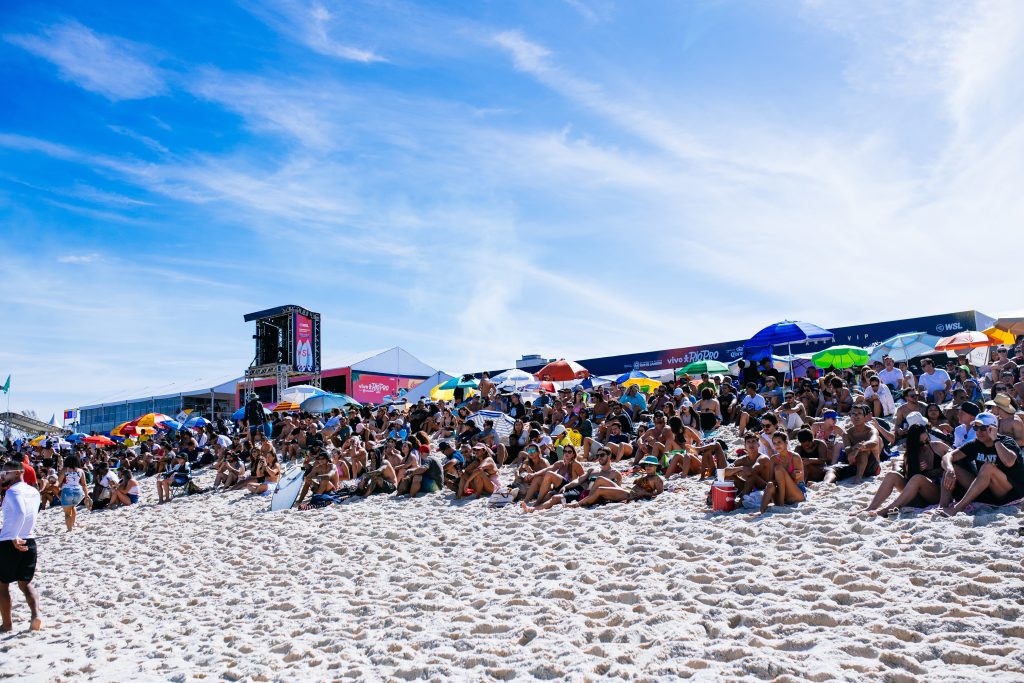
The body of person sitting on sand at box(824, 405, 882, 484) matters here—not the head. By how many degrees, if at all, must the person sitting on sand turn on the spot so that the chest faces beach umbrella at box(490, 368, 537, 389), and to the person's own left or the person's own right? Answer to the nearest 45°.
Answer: approximately 90° to the person's own right

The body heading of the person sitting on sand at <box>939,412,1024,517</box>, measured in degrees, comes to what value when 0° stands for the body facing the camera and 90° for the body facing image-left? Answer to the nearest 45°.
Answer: approximately 45°

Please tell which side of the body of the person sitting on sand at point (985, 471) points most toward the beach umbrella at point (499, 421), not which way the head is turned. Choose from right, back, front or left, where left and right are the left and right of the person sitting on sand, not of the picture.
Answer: right

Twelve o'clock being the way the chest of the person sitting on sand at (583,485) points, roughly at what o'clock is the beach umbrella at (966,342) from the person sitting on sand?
The beach umbrella is roughly at 6 o'clock from the person sitting on sand.

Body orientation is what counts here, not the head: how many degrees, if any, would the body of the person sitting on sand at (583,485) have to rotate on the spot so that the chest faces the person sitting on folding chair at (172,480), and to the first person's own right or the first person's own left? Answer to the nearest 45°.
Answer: approximately 90° to the first person's own right

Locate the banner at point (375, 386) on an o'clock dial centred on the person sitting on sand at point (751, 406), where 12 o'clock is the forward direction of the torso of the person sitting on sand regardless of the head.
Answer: The banner is roughly at 3 o'clock from the person sitting on sand.

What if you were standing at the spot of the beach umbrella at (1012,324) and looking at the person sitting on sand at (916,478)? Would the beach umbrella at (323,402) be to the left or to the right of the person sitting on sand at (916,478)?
right

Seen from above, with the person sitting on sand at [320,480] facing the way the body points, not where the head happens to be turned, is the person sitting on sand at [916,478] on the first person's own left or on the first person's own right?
on the first person's own left

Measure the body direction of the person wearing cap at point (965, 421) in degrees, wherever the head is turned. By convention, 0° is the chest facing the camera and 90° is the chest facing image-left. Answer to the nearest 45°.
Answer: approximately 45°

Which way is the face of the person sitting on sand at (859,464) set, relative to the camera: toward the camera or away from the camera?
toward the camera

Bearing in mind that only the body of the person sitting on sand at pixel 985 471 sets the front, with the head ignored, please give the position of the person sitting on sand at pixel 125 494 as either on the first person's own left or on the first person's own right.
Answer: on the first person's own right

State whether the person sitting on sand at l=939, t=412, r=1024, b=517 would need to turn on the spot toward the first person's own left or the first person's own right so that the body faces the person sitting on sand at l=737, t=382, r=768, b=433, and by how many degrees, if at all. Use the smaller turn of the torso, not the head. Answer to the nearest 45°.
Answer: approximately 90° to the first person's own right

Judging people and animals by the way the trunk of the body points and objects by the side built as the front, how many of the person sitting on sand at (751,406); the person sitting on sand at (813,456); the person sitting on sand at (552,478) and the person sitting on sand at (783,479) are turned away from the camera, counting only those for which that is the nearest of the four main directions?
0

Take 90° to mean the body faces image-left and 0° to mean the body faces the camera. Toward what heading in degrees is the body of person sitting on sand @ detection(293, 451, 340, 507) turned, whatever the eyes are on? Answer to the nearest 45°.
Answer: approximately 45°

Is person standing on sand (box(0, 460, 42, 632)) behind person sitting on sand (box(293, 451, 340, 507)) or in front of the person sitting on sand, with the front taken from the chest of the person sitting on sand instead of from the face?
in front

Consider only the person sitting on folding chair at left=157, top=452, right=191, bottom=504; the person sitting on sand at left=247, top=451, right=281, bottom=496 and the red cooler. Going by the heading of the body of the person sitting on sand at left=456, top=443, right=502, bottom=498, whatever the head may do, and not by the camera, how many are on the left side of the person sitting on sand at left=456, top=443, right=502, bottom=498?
1

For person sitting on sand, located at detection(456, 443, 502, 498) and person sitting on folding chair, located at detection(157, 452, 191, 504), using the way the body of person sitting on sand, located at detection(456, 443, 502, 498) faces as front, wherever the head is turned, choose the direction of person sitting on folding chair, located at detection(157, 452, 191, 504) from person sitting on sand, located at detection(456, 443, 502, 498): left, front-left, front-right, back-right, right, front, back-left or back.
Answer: right

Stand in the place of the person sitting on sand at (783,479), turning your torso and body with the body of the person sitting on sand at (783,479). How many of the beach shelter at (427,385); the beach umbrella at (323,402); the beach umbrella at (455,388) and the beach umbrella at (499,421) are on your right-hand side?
4

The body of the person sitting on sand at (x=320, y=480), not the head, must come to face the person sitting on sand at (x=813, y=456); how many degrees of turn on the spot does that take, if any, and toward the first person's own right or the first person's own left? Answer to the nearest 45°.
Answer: approximately 90° to the first person's own left

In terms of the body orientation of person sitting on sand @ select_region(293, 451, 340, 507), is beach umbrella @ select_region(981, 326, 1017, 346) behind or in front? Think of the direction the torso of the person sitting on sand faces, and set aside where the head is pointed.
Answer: behind

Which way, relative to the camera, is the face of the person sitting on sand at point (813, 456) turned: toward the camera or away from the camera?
toward the camera
